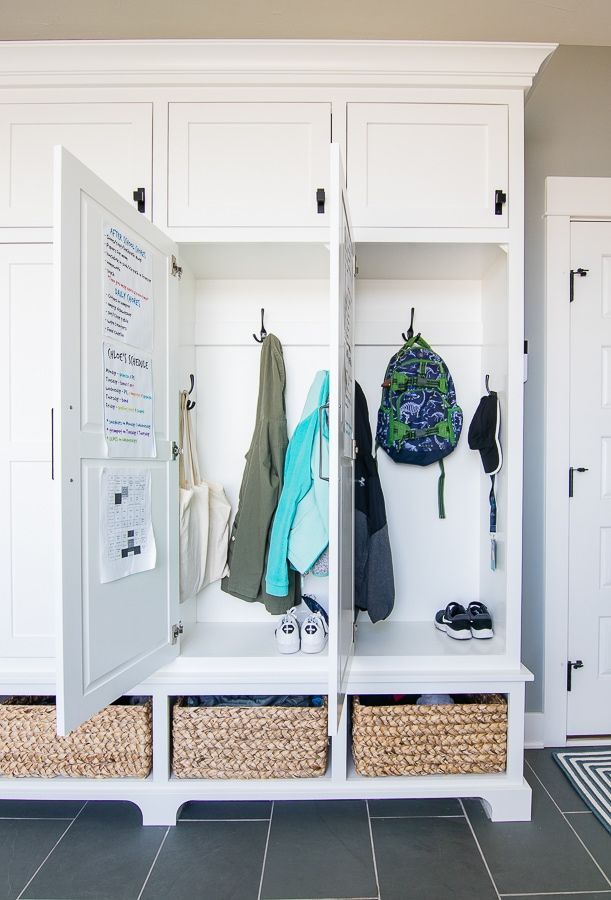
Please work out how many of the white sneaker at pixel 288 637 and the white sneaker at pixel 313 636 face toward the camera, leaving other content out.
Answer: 2

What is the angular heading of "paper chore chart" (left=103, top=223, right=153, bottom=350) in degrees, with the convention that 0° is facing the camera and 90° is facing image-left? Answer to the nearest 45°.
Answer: approximately 315°

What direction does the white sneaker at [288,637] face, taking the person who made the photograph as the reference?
facing the viewer

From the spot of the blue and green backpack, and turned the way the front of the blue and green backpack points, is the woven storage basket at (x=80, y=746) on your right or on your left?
on your right

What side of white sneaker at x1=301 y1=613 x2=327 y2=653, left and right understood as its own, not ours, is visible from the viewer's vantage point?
front

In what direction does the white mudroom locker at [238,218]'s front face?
toward the camera

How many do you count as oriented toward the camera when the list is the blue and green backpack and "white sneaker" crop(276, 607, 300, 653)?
2

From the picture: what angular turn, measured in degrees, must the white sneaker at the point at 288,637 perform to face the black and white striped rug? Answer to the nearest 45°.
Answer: approximately 90° to its left

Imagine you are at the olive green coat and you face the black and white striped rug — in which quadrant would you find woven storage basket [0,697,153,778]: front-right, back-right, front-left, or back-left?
back-right

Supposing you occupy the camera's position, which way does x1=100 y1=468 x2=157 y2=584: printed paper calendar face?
facing the viewer and to the right of the viewer
